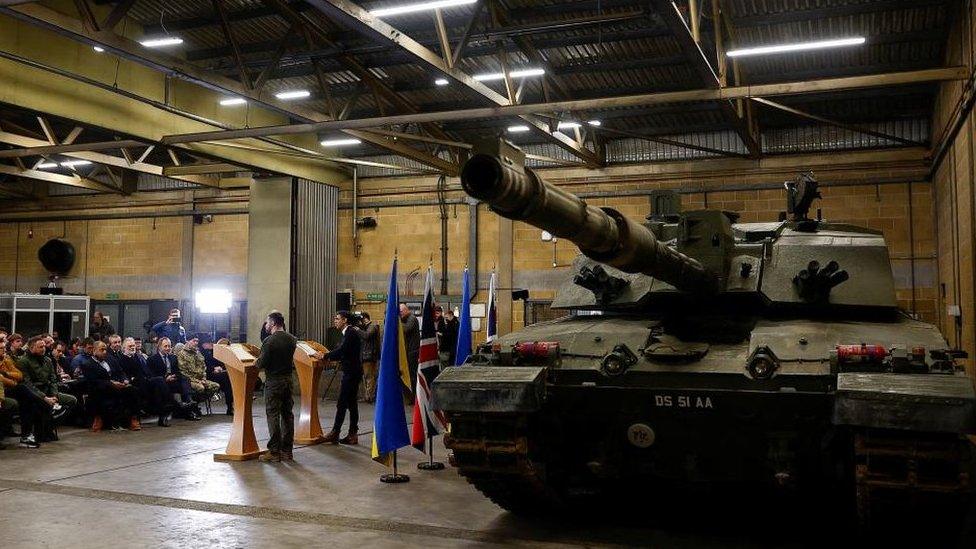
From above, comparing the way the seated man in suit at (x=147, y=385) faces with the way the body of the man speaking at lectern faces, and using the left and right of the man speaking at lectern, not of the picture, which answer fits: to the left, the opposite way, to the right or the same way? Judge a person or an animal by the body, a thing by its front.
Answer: the opposite way

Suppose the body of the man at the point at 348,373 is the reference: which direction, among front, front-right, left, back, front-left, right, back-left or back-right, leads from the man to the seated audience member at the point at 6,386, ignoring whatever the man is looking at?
front

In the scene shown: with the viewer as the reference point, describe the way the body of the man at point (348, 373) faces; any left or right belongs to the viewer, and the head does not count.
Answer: facing to the left of the viewer

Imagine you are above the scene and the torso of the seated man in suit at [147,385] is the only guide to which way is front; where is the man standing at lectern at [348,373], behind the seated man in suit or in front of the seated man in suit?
in front

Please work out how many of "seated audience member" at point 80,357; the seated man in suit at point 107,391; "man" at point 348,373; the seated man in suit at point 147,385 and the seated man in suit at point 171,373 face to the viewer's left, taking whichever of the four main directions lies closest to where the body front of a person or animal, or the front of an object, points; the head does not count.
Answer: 1

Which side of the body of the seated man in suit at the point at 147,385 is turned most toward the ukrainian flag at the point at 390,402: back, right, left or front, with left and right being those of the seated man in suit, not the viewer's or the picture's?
front

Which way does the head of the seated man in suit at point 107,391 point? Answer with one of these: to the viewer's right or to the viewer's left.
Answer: to the viewer's right

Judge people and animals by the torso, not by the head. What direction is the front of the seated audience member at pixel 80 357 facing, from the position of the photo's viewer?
facing the viewer and to the right of the viewer

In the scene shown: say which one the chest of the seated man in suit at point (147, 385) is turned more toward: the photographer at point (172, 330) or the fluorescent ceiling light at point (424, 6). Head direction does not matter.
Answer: the fluorescent ceiling light
